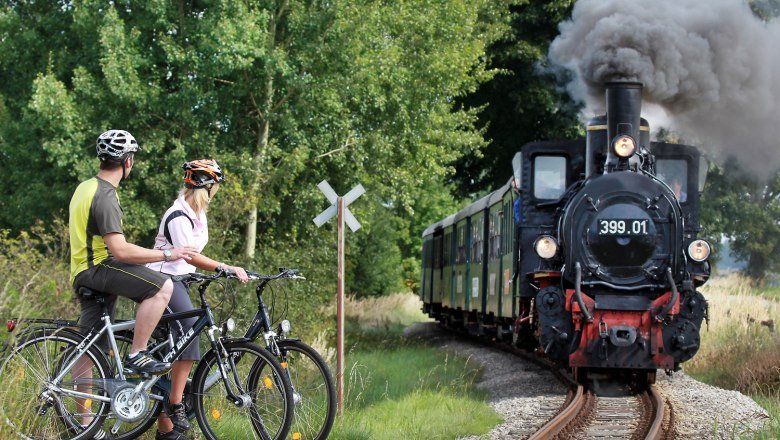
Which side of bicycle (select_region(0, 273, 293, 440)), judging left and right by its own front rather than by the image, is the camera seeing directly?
right

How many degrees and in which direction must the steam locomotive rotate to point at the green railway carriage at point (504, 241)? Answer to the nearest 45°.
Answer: approximately 135° to its right

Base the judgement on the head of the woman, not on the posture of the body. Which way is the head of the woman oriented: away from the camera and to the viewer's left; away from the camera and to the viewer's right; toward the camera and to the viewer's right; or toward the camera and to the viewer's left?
away from the camera and to the viewer's right

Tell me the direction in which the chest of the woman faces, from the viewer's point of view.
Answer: to the viewer's right

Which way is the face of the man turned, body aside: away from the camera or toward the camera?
away from the camera

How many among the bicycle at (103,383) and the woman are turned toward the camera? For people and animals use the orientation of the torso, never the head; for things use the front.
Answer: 0

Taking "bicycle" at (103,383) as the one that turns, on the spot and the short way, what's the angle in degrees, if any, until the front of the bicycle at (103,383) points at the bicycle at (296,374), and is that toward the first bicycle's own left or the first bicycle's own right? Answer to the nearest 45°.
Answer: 0° — it already faces it

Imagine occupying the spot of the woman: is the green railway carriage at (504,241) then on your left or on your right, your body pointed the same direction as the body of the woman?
on your left
